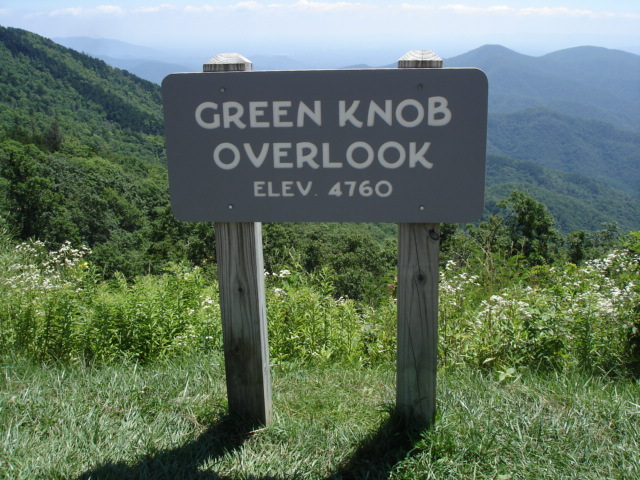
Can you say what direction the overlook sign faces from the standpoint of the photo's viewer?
facing the viewer

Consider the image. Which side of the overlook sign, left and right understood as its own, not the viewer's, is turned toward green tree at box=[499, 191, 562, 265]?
back
